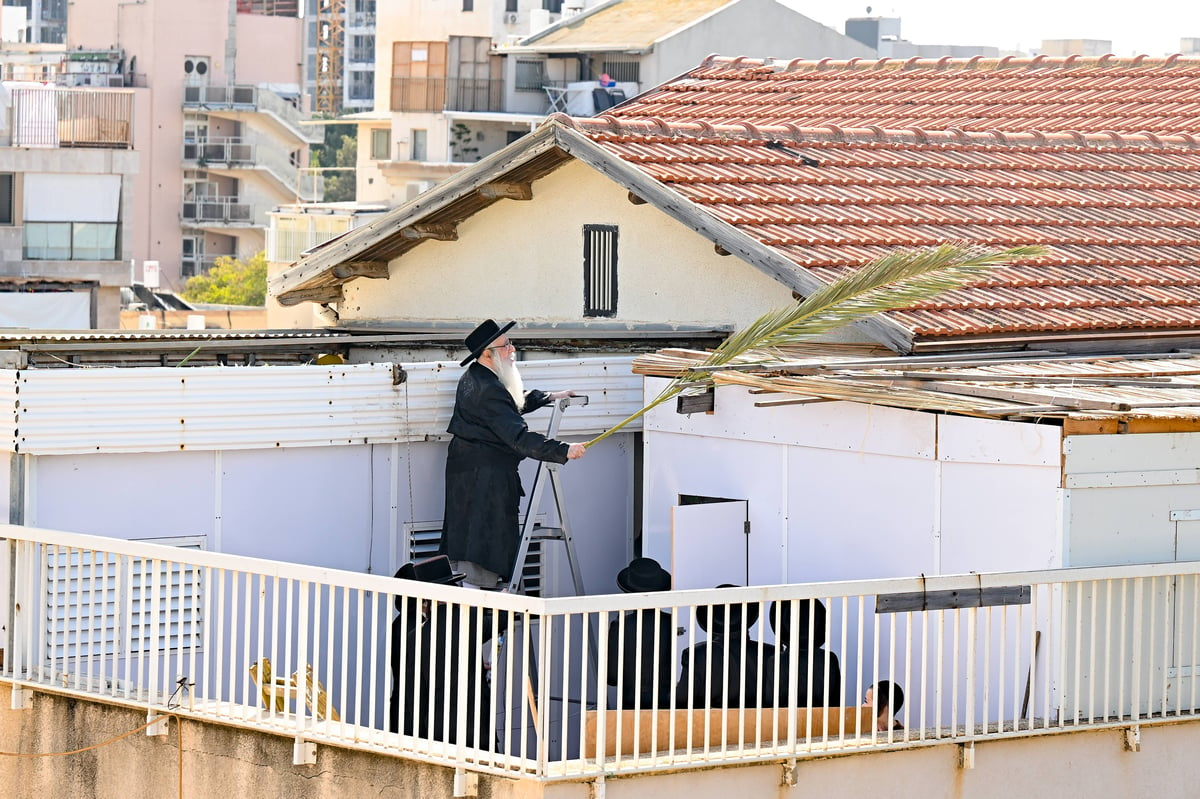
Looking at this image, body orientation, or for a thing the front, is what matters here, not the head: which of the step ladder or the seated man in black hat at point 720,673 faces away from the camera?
the seated man in black hat

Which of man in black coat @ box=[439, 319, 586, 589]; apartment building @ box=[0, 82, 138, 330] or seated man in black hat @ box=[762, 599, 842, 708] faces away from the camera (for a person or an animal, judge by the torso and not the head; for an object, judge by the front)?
the seated man in black hat

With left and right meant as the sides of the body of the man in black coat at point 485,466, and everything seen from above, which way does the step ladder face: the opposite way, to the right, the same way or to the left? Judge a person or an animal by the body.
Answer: the opposite way

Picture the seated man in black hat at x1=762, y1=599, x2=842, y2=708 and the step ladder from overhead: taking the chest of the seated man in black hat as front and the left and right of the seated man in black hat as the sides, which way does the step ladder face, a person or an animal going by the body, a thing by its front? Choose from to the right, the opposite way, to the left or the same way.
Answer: to the left

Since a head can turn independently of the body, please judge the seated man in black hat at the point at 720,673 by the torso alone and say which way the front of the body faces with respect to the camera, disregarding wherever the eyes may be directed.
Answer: away from the camera

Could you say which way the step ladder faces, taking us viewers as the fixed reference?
facing to the left of the viewer

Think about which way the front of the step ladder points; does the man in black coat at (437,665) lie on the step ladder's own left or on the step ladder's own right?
on the step ladder's own left

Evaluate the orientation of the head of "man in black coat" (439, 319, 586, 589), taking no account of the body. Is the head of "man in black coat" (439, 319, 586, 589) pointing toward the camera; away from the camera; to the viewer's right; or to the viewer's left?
to the viewer's right

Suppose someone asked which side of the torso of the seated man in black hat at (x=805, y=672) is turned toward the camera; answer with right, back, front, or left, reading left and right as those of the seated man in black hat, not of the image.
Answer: back

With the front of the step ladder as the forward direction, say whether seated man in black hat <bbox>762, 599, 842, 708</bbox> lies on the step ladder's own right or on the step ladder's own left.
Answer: on the step ladder's own left

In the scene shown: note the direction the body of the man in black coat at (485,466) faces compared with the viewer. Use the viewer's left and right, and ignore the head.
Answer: facing to the right of the viewer
